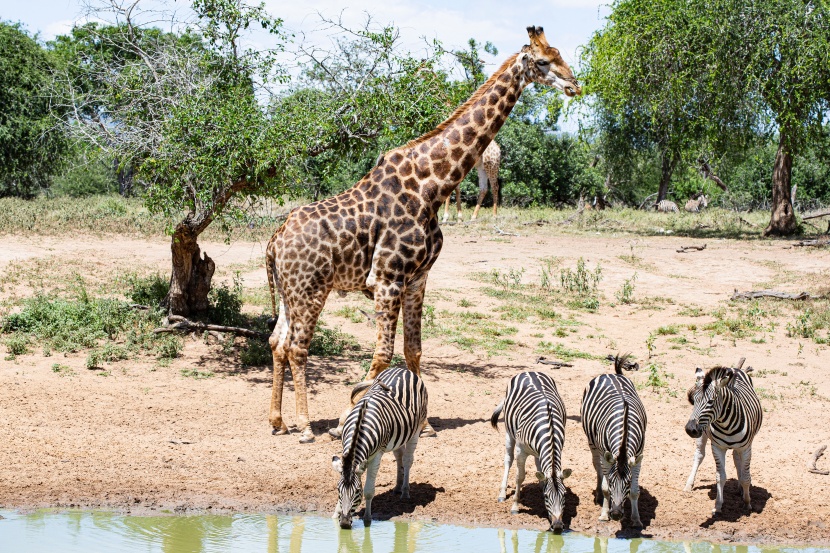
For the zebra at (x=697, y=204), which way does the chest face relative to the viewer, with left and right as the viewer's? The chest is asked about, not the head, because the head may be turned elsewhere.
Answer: facing to the right of the viewer

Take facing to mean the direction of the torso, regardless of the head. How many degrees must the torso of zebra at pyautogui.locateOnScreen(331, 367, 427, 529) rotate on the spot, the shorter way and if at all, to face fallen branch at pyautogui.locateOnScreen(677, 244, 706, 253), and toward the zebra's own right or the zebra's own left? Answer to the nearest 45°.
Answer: approximately 180°

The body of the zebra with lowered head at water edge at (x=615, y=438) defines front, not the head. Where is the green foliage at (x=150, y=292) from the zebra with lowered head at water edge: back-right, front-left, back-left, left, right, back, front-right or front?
back-right

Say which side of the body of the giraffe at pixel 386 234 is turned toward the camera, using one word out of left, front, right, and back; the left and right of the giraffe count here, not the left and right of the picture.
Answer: right

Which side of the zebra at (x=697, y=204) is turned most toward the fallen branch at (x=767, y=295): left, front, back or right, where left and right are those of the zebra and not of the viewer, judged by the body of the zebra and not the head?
right

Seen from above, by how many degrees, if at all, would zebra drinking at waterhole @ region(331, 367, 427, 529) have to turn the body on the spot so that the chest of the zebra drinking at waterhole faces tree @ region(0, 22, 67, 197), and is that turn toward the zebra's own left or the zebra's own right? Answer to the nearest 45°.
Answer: approximately 90° to the zebra's own right
